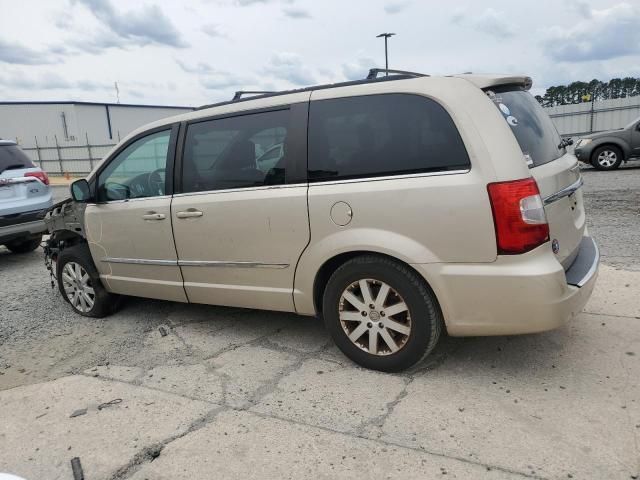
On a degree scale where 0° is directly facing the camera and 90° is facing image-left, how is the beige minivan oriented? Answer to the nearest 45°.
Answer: approximately 135°

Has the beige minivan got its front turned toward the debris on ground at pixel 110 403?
no

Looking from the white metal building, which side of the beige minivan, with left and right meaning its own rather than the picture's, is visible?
front

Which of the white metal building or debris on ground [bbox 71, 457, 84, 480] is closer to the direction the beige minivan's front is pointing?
the white metal building

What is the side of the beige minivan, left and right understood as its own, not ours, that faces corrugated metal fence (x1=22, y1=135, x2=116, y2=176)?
front

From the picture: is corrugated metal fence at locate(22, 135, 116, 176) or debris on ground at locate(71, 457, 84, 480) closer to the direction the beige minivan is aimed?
the corrugated metal fence

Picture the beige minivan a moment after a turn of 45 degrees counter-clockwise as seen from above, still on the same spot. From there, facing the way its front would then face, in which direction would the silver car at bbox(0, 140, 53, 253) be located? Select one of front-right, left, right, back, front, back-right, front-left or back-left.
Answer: front-right

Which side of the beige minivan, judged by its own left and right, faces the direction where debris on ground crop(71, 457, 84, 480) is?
left
